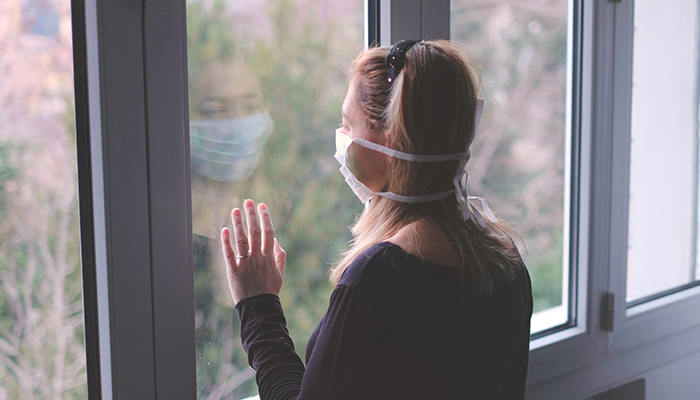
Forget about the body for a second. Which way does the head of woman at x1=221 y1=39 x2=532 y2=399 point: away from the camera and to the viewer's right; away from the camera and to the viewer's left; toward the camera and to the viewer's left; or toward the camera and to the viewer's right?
away from the camera and to the viewer's left

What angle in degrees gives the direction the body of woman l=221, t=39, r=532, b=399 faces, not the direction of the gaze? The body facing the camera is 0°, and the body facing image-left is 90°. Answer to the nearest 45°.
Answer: approximately 135°

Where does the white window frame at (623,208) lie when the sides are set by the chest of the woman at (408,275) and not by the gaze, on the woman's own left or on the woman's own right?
on the woman's own right
